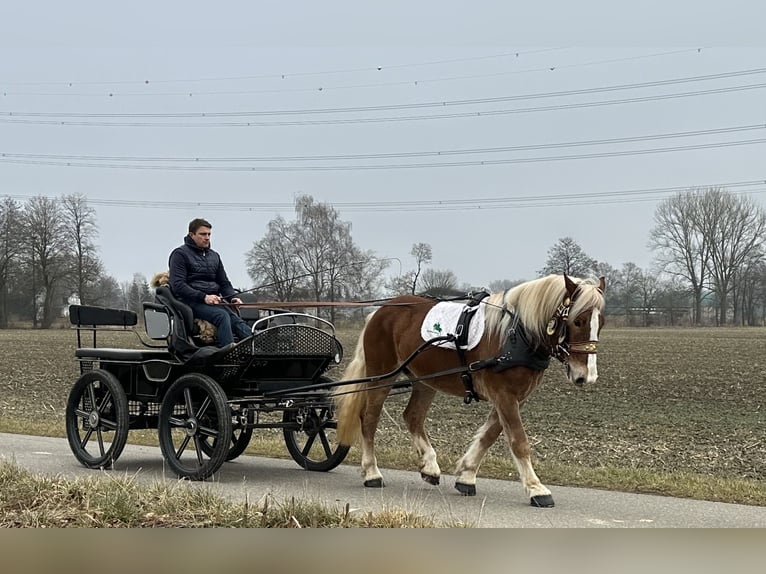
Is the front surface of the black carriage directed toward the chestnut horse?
yes

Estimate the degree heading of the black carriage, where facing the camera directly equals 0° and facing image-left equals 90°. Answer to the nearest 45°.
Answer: approximately 315°

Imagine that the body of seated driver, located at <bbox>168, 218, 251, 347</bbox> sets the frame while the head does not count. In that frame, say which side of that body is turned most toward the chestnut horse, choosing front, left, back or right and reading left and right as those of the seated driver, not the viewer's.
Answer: front

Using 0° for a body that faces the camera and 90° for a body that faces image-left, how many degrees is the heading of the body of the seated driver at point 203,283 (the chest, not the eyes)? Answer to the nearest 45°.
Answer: approximately 315°
